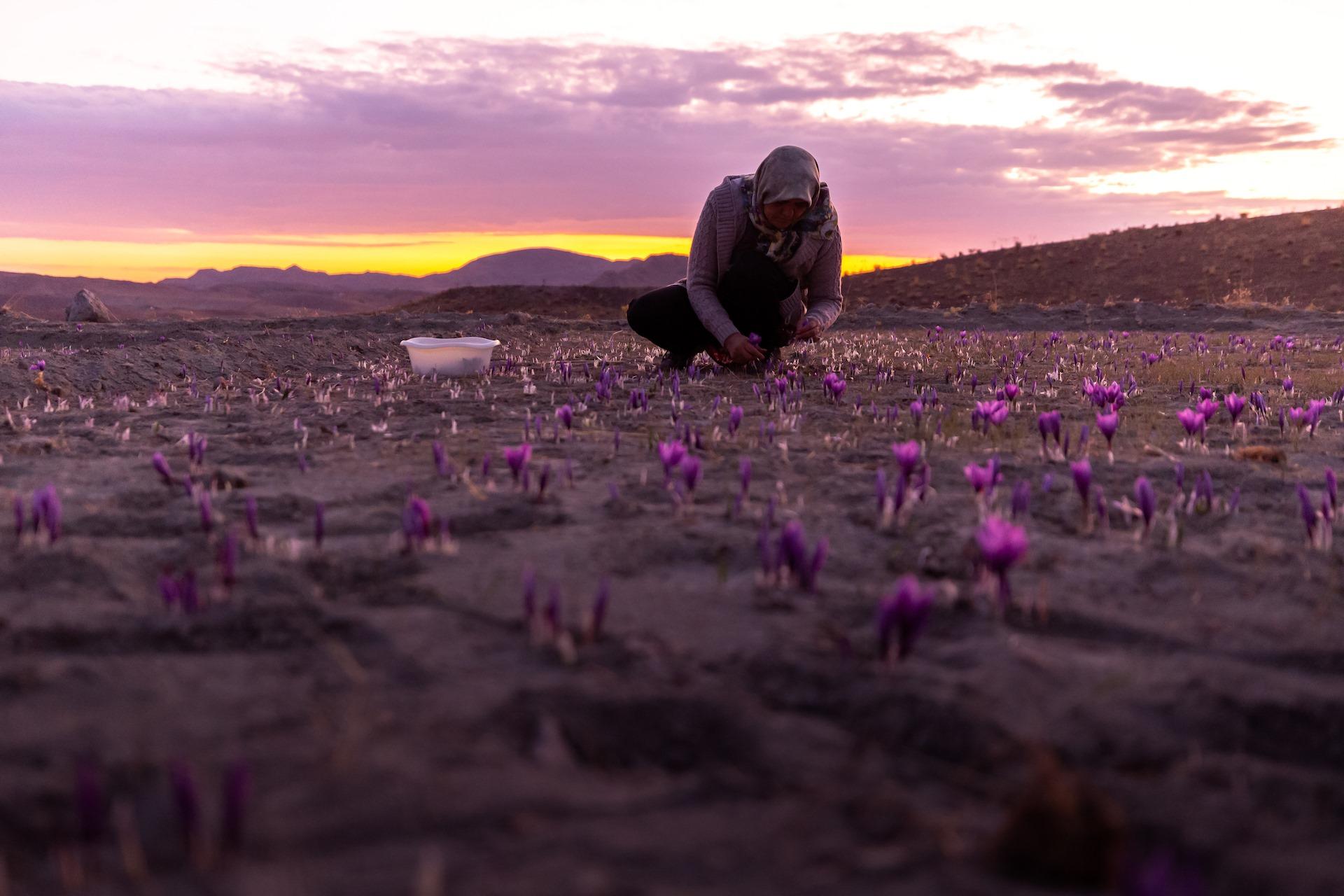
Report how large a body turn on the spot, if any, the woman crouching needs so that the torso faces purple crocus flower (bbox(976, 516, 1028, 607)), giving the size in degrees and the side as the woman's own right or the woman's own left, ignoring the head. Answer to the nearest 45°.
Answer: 0° — they already face it

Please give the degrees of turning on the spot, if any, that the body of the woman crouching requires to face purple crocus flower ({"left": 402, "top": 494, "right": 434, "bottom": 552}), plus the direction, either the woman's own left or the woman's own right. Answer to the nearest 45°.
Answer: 0° — they already face it

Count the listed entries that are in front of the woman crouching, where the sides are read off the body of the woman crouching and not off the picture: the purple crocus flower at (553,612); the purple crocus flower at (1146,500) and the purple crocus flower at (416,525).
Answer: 3

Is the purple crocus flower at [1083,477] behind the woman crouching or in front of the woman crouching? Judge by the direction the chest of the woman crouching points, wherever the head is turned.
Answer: in front

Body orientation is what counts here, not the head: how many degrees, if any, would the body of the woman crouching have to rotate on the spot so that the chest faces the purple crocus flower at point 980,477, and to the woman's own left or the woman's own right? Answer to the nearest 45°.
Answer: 0° — they already face it

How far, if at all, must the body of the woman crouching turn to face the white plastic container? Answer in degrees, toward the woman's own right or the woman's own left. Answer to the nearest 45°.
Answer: approximately 90° to the woman's own right

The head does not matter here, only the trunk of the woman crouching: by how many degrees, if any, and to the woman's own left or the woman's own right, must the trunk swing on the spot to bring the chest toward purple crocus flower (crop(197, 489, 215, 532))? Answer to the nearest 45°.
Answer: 0° — they already face it

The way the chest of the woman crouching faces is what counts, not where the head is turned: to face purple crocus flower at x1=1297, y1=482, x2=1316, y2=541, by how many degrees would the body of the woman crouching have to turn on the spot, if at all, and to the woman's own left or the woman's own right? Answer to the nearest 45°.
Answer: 0° — they already face it

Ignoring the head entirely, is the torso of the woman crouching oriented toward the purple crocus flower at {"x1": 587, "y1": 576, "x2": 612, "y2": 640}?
yes
